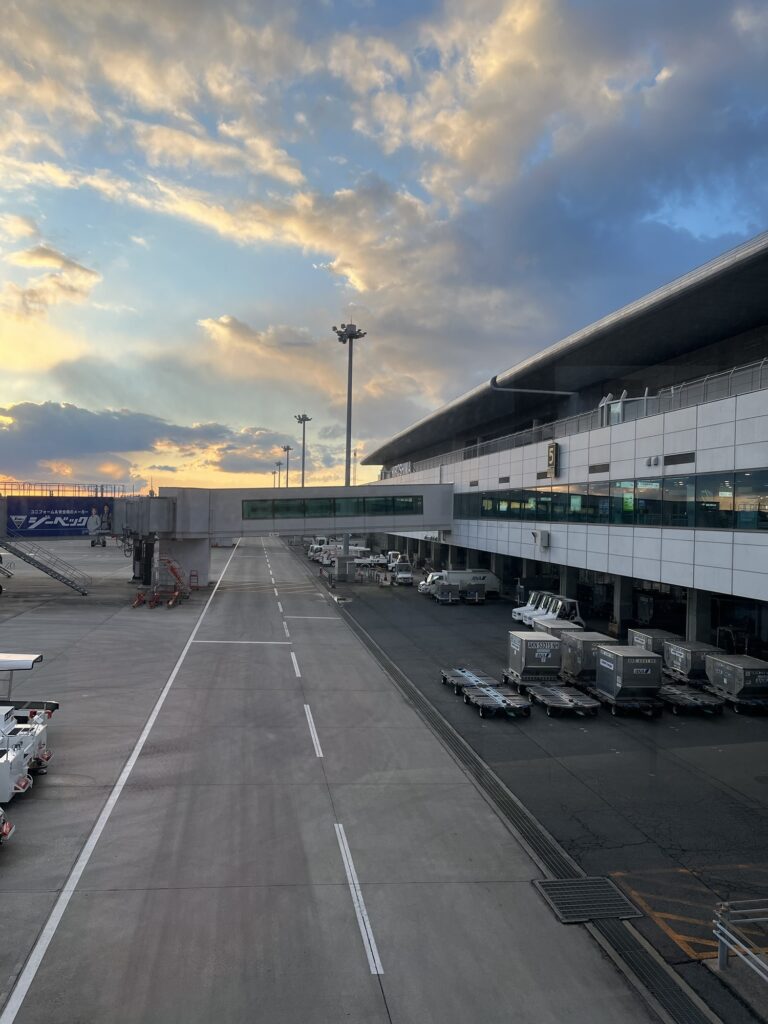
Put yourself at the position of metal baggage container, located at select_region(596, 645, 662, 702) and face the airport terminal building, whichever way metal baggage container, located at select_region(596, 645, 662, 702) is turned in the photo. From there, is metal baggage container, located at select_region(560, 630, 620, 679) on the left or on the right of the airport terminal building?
left

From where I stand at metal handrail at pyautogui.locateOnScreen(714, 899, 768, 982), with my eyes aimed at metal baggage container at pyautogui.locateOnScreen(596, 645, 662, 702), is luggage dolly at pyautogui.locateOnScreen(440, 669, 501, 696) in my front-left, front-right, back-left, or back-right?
front-left

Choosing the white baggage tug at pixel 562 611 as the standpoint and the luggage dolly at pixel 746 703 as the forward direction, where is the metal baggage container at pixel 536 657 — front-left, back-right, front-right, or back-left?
front-right

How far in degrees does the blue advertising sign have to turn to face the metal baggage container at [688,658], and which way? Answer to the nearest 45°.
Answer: approximately 45° to its left

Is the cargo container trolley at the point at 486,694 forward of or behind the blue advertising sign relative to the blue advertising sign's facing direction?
forward

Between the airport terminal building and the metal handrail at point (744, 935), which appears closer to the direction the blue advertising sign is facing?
the metal handrail

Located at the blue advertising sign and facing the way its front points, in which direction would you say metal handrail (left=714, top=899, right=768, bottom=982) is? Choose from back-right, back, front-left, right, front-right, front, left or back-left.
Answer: front

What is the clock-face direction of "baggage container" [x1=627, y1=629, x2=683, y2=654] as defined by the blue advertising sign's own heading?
The baggage container is roughly at 11 o'clock from the blue advertising sign.

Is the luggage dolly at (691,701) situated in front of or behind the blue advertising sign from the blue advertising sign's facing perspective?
in front

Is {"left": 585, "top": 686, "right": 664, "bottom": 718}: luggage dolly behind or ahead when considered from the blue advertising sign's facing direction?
ahead

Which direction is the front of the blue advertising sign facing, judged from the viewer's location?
facing the viewer
